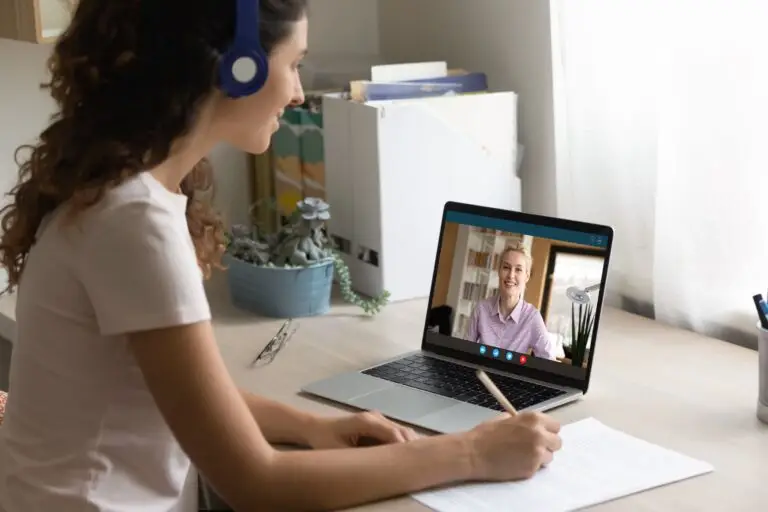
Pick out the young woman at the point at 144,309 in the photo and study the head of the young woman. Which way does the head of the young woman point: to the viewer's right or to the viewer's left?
to the viewer's right

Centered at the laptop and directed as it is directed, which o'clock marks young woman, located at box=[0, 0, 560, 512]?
The young woman is roughly at 12 o'clock from the laptop.

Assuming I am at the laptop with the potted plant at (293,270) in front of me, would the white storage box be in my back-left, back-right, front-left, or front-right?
front-right

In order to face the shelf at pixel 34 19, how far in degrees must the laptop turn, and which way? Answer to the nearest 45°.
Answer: approximately 90° to its right

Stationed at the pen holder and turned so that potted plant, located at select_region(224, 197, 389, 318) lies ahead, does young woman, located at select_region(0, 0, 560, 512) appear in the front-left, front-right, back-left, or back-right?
front-left

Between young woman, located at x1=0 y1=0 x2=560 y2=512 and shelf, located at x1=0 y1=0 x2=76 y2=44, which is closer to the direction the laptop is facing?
the young woman

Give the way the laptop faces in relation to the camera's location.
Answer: facing the viewer and to the left of the viewer

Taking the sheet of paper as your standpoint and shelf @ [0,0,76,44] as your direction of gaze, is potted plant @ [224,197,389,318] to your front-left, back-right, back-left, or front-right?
front-right
